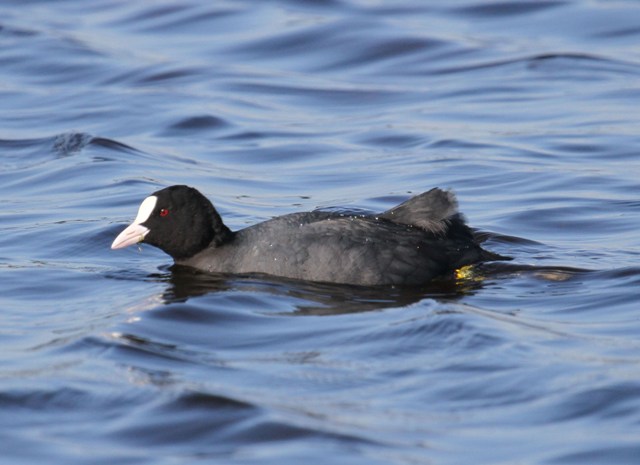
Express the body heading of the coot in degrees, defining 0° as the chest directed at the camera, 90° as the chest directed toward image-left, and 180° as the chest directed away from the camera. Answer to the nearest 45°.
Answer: approximately 90°
